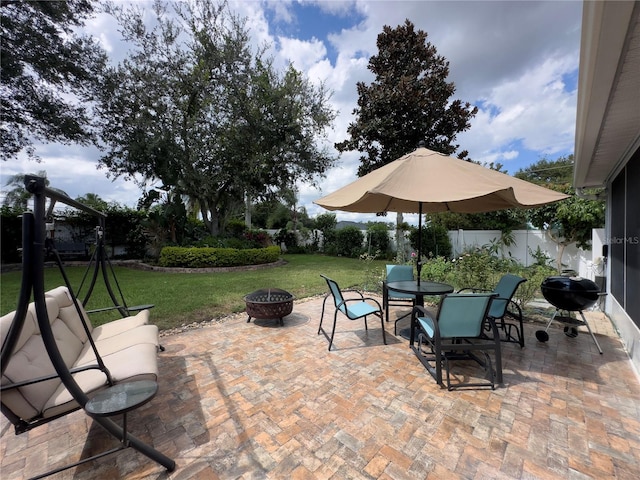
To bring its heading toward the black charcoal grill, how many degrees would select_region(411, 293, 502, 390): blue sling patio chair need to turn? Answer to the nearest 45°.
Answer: approximately 90° to its right

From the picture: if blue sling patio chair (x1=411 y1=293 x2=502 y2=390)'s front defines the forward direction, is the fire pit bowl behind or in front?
in front

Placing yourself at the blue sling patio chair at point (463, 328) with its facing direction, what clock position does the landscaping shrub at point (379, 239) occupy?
The landscaping shrub is roughly at 1 o'clock from the blue sling patio chair.

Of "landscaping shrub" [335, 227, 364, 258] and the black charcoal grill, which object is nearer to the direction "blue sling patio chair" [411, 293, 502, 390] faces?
the landscaping shrub

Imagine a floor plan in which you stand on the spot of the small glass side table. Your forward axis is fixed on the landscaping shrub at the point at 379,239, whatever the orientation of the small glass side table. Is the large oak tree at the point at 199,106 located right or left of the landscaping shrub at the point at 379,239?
left

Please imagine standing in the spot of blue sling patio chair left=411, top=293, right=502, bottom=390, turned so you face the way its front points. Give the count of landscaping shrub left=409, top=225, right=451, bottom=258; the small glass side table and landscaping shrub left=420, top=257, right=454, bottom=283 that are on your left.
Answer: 1

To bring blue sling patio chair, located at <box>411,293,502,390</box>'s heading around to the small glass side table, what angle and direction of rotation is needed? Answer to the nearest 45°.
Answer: approximately 90° to its left

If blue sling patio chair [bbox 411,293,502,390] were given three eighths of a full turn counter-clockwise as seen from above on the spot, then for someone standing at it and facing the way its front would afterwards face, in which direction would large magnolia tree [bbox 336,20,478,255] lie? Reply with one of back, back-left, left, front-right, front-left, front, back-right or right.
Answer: back

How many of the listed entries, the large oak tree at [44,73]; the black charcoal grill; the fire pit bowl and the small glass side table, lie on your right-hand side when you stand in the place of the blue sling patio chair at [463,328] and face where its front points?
1

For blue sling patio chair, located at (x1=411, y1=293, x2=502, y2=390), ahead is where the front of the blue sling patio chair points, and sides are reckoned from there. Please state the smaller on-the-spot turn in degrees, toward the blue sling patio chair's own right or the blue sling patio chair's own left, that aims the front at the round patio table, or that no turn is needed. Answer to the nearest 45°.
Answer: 0° — it already faces it

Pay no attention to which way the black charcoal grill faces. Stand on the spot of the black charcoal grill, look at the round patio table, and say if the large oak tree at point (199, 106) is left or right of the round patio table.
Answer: right

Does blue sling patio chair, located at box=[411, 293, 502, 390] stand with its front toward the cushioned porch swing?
no

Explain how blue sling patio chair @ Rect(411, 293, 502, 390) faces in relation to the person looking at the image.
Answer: facing away from the viewer and to the left of the viewer

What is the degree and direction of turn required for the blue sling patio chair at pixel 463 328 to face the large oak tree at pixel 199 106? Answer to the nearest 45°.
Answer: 0° — it already faces it

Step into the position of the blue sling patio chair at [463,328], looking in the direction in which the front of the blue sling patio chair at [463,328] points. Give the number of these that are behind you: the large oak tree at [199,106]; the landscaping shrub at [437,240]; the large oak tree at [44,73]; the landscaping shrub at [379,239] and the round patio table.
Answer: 0

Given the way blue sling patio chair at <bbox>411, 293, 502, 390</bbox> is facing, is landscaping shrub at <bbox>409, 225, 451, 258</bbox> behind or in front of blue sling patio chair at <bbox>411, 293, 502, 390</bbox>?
in front
